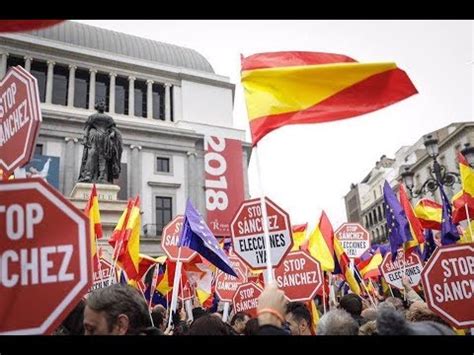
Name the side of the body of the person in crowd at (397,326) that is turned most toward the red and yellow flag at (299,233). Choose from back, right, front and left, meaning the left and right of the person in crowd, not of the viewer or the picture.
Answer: front

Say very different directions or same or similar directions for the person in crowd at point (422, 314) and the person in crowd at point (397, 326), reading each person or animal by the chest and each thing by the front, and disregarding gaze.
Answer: same or similar directions

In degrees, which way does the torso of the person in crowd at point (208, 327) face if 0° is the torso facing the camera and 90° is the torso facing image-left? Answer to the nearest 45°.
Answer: approximately 180°

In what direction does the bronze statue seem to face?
toward the camera

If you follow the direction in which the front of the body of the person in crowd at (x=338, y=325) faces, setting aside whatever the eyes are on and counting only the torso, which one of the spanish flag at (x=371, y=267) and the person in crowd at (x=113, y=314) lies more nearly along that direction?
the spanish flag

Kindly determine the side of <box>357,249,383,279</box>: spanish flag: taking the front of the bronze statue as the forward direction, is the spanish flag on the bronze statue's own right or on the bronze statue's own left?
on the bronze statue's own left

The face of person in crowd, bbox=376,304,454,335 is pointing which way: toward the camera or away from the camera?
away from the camera

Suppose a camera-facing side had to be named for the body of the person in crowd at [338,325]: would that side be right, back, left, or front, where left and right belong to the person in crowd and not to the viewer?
back

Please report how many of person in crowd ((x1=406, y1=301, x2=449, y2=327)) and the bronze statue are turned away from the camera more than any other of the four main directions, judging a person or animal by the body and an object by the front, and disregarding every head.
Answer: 1

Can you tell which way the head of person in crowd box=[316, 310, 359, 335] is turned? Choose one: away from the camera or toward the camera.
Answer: away from the camera

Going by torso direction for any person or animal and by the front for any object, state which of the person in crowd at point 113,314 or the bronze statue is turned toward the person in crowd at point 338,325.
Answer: the bronze statue

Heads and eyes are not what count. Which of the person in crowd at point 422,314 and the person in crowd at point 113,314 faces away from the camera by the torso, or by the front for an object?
the person in crowd at point 422,314

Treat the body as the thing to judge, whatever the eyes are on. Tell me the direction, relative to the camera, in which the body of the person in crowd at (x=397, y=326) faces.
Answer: away from the camera

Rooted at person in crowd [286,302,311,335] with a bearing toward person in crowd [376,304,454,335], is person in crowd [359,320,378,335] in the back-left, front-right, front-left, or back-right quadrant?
front-left

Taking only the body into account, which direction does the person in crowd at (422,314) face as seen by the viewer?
away from the camera

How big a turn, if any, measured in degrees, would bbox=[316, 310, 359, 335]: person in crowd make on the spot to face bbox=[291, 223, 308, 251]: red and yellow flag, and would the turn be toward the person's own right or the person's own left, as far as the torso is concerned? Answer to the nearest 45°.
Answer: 0° — they already face it

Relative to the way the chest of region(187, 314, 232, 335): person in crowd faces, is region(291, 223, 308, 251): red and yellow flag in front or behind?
in front

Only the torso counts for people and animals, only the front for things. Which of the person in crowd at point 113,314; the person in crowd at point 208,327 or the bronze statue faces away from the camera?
the person in crowd at point 208,327

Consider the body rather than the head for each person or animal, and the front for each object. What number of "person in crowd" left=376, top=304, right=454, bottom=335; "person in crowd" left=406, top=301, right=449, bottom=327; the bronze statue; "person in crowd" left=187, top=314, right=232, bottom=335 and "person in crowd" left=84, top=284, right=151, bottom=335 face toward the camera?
1
